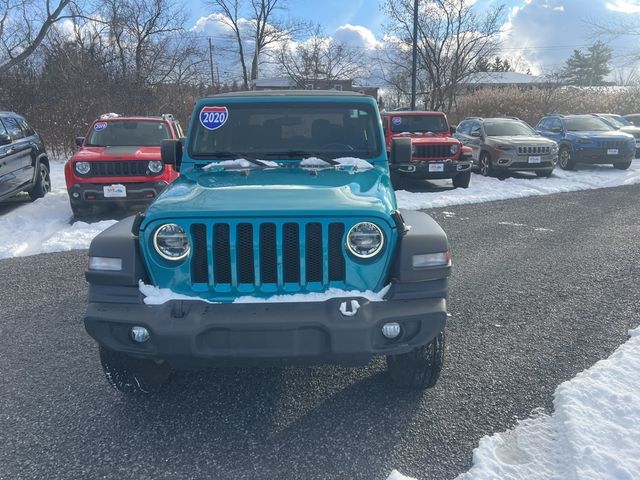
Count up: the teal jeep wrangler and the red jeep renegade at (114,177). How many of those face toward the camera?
2

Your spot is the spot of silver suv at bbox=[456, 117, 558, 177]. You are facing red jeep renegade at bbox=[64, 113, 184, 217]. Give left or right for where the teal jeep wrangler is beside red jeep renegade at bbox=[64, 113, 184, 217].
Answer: left

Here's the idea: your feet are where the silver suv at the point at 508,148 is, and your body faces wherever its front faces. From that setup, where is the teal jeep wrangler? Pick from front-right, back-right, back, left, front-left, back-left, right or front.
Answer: front-right

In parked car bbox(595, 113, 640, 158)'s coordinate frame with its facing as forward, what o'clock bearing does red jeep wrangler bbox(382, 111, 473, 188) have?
The red jeep wrangler is roughly at 2 o'clock from the parked car.

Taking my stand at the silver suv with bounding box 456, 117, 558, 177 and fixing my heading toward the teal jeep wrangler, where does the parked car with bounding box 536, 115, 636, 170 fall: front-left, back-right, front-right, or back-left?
back-left

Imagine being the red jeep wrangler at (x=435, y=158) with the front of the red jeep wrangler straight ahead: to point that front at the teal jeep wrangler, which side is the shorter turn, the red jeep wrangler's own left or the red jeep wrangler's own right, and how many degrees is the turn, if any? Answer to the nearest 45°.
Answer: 0° — it already faces it

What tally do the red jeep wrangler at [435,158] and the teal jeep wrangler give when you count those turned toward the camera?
2

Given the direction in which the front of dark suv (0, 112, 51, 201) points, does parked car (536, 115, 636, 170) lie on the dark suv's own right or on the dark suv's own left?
on the dark suv's own left

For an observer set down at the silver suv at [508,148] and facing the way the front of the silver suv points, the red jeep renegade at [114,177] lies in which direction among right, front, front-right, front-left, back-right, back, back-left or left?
right

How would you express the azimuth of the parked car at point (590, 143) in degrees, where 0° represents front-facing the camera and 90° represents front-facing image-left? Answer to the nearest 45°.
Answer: approximately 315°

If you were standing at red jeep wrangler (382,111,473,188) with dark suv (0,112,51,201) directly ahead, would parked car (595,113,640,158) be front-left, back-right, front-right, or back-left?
back-right

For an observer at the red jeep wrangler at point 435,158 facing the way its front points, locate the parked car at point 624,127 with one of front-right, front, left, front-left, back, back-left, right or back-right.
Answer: back-left

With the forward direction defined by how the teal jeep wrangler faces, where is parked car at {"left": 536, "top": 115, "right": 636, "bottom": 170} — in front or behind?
behind
